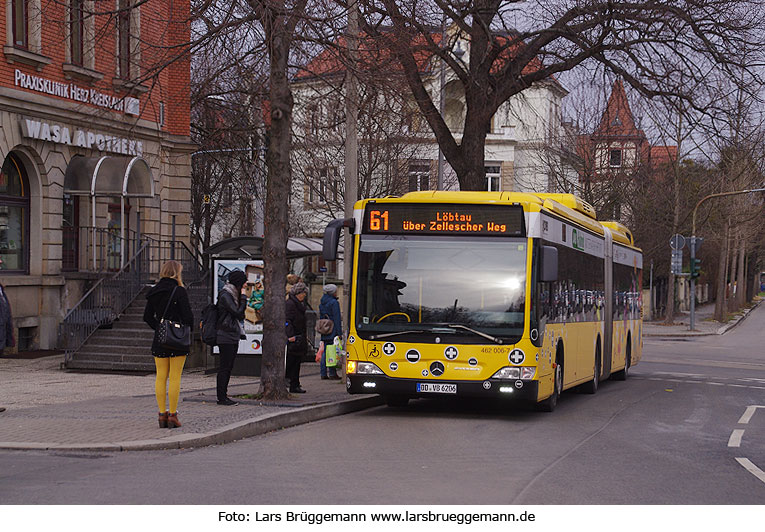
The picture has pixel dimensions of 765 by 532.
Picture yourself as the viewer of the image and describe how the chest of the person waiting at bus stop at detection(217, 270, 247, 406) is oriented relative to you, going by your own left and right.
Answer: facing to the right of the viewer

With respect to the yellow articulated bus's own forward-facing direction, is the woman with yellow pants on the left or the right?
on its right

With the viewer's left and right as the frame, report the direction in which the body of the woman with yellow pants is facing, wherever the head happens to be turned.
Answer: facing away from the viewer

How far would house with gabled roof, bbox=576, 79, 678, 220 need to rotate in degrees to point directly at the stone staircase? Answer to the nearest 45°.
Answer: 0° — it already faces it

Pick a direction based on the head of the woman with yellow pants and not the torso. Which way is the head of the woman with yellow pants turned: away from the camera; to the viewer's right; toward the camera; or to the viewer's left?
away from the camera

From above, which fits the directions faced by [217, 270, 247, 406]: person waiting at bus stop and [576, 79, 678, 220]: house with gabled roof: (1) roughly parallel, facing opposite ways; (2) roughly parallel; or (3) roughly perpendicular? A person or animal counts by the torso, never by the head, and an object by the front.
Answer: roughly perpendicular
